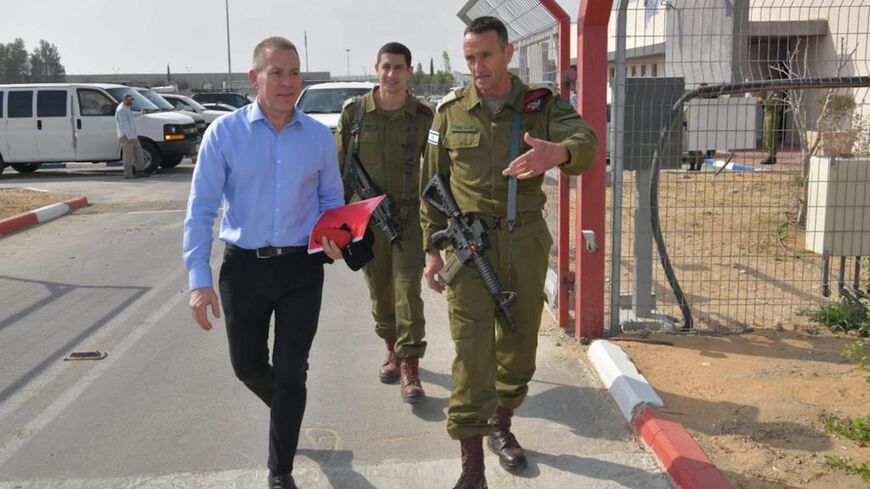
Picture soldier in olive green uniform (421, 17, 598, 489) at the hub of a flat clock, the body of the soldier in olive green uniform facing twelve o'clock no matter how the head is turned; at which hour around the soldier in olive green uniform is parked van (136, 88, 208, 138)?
The parked van is roughly at 5 o'clock from the soldier in olive green uniform.

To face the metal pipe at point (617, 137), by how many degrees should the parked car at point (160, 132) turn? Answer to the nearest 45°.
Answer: approximately 45° to its right

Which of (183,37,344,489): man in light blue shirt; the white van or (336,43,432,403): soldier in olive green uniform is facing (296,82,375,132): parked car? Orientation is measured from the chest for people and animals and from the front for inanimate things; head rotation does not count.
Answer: the white van

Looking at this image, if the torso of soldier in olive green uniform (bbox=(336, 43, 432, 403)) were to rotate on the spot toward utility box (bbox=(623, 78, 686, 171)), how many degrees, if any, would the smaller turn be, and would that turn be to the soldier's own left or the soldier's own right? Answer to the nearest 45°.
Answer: approximately 90° to the soldier's own left

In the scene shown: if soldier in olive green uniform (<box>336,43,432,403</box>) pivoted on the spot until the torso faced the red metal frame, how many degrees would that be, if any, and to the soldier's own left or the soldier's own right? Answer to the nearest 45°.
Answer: approximately 90° to the soldier's own left

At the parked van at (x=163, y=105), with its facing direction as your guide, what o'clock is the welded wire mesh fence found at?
The welded wire mesh fence is roughly at 1 o'clock from the parked van.

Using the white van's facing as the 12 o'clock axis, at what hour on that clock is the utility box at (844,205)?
The utility box is roughly at 1 o'clock from the white van.

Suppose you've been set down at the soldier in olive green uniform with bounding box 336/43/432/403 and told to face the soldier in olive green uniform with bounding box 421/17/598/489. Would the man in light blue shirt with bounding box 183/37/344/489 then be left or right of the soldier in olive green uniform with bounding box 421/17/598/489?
right

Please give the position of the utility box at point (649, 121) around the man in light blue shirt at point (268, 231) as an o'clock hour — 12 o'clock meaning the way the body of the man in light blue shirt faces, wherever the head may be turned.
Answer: The utility box is roughly at 8 o'clock from the man in light blue shirt.
